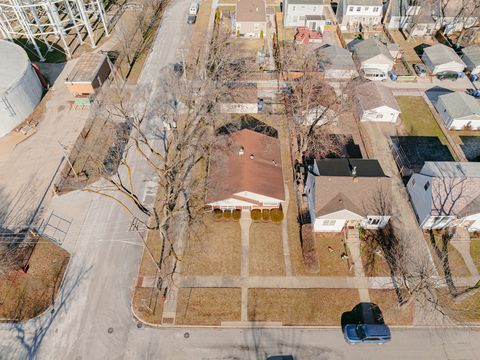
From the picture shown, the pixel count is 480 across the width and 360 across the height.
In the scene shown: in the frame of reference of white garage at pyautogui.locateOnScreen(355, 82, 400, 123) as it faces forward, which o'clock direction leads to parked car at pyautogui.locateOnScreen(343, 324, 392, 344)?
The parked car is roughly at 12 o'clock from the white garage.

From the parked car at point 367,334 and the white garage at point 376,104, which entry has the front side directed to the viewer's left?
the parked car

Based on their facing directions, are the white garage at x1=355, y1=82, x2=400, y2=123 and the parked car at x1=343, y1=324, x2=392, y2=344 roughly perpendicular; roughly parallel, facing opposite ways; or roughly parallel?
roughly perpendicular

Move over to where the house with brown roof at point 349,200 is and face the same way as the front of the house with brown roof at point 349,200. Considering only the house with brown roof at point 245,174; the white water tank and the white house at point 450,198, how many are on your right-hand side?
2

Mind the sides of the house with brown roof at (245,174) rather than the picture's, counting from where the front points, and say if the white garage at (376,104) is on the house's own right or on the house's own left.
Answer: on the house's own left

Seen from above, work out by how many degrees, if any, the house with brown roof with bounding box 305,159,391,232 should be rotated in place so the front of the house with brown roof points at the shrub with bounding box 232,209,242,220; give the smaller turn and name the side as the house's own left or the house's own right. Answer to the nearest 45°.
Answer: approximately 90° to the house's own right

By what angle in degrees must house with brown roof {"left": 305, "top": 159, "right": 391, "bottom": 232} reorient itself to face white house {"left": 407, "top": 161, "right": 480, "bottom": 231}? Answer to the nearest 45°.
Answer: approximately 90° to its left

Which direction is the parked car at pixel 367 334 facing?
to the viewer's left

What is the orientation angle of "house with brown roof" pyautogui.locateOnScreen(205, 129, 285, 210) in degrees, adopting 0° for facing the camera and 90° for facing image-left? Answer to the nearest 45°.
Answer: approximately 0°

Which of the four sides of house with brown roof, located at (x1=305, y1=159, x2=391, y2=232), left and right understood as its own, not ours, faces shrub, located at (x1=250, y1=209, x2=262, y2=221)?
right

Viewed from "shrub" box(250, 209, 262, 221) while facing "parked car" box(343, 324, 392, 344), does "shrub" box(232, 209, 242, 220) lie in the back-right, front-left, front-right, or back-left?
back-right
